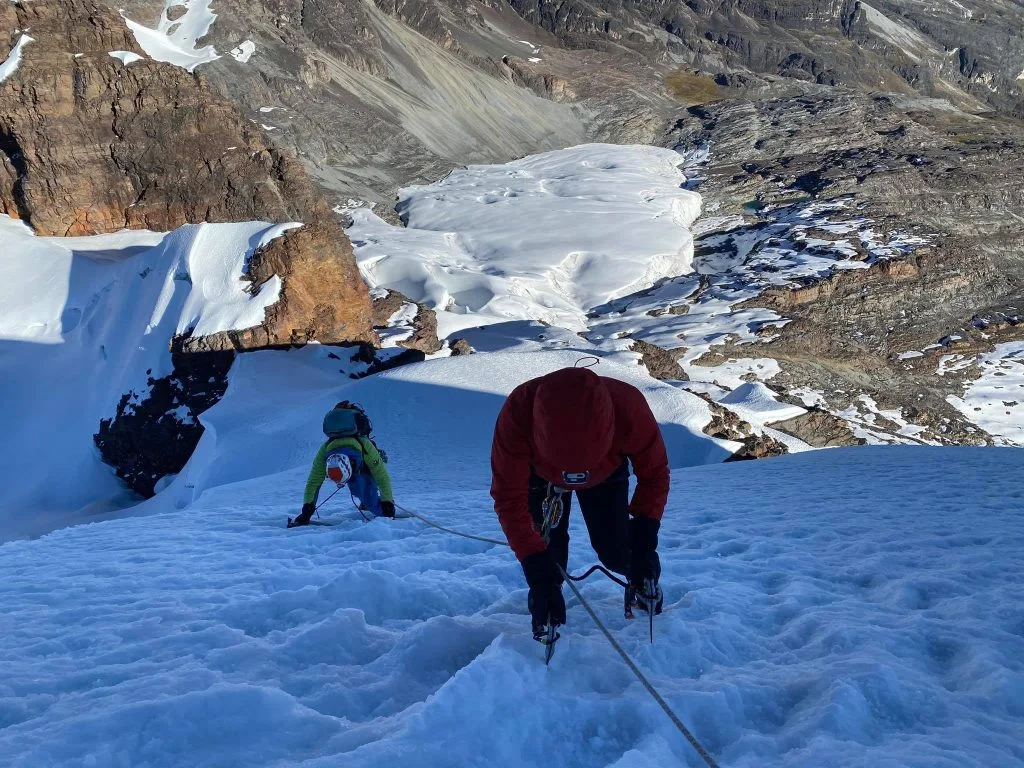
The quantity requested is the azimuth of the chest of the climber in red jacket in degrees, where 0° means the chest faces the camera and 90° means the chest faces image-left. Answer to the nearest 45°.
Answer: approximately 0°

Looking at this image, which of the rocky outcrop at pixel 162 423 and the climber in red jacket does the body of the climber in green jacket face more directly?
the climber in red jacket

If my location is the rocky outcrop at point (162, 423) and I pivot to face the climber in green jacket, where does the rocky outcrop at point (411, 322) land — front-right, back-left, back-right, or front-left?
back-left

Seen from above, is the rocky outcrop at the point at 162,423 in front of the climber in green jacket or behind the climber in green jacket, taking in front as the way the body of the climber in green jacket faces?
behind

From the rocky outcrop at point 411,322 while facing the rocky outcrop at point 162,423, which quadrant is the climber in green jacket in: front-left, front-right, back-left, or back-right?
front-left

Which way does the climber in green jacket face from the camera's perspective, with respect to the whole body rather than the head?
toward the camera

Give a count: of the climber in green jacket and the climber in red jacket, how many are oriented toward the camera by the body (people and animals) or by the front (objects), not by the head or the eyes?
2

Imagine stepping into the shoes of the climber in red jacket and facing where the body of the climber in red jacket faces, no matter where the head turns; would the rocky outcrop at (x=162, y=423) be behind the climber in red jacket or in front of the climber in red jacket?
behind

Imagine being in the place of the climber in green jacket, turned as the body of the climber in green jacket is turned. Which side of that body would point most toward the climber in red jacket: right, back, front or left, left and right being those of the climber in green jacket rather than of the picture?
front

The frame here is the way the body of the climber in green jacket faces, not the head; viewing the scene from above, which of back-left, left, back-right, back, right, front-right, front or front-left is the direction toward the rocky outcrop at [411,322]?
back

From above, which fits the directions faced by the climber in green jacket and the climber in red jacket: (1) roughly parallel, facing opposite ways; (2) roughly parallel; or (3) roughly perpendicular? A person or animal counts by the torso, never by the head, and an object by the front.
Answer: roughly parallel
